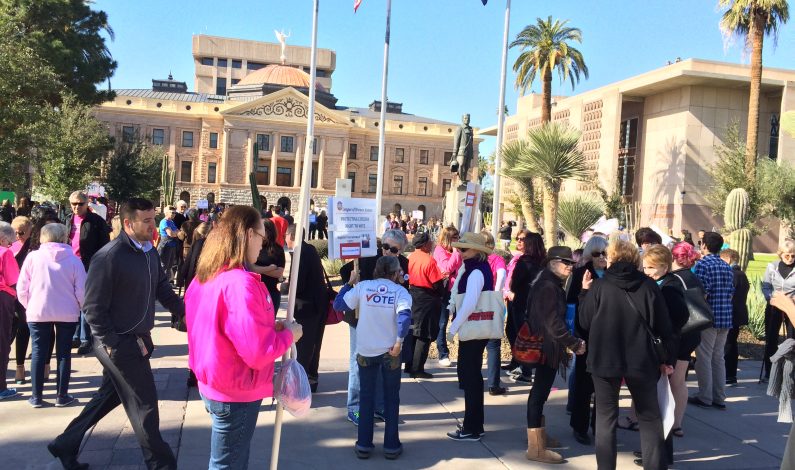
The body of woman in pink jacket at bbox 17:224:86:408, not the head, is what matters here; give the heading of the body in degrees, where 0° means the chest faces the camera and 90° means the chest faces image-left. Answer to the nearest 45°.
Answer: approximately 180°

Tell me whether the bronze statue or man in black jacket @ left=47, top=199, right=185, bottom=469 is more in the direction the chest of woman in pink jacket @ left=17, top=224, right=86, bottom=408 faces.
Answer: the bronze statue

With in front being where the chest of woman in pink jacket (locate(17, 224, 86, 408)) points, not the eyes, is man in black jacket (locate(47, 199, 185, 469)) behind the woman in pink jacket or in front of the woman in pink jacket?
behind

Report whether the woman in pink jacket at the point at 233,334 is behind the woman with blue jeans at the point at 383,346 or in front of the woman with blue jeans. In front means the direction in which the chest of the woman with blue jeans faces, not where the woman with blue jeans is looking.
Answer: behind

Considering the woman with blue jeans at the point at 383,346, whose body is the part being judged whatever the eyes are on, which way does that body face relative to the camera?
away from the camera

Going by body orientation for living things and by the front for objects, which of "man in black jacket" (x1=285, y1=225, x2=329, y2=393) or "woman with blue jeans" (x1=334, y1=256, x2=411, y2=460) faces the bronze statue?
the woman with blue jeans
